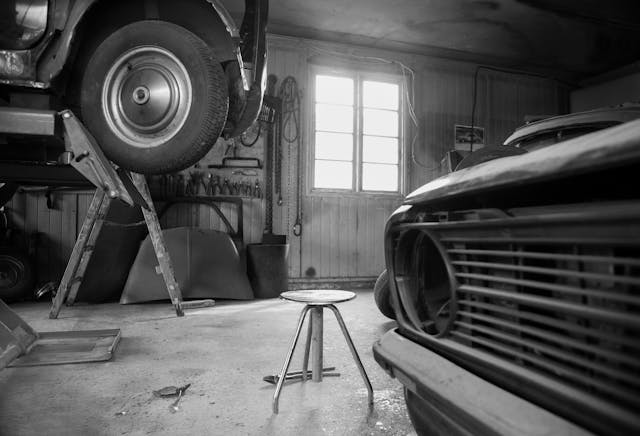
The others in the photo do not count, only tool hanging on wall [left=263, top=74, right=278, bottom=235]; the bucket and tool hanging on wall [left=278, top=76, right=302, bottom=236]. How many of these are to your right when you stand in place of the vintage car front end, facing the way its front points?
3

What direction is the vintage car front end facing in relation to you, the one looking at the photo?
facing the viewer and to the left of the viewer

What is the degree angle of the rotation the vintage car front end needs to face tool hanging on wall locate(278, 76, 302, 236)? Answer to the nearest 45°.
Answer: approximately 90° to its right

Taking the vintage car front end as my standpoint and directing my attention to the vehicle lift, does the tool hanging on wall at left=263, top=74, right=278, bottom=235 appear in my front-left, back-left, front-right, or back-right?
front-right

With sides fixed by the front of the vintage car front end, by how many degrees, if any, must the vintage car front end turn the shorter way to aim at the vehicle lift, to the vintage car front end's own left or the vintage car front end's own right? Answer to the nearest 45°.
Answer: approximately 45° to the vintage car front end's own right

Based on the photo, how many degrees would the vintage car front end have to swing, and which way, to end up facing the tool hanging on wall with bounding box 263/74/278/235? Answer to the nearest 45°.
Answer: approximately 90° to its right

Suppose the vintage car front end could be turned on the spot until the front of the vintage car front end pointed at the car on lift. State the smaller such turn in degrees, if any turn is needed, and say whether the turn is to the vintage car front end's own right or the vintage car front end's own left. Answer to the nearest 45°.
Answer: approximately 45° to the vintage car front end's own right

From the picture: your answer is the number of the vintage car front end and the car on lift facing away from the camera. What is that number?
0
